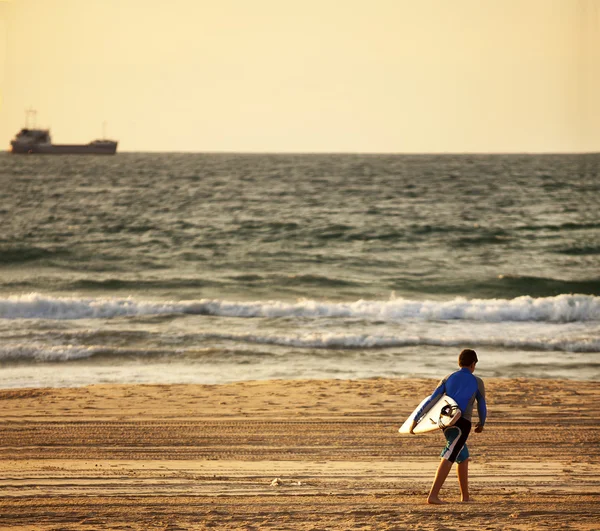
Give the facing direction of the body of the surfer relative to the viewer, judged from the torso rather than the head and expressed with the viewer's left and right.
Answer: facing away from the viewer and to the right of the viewer
